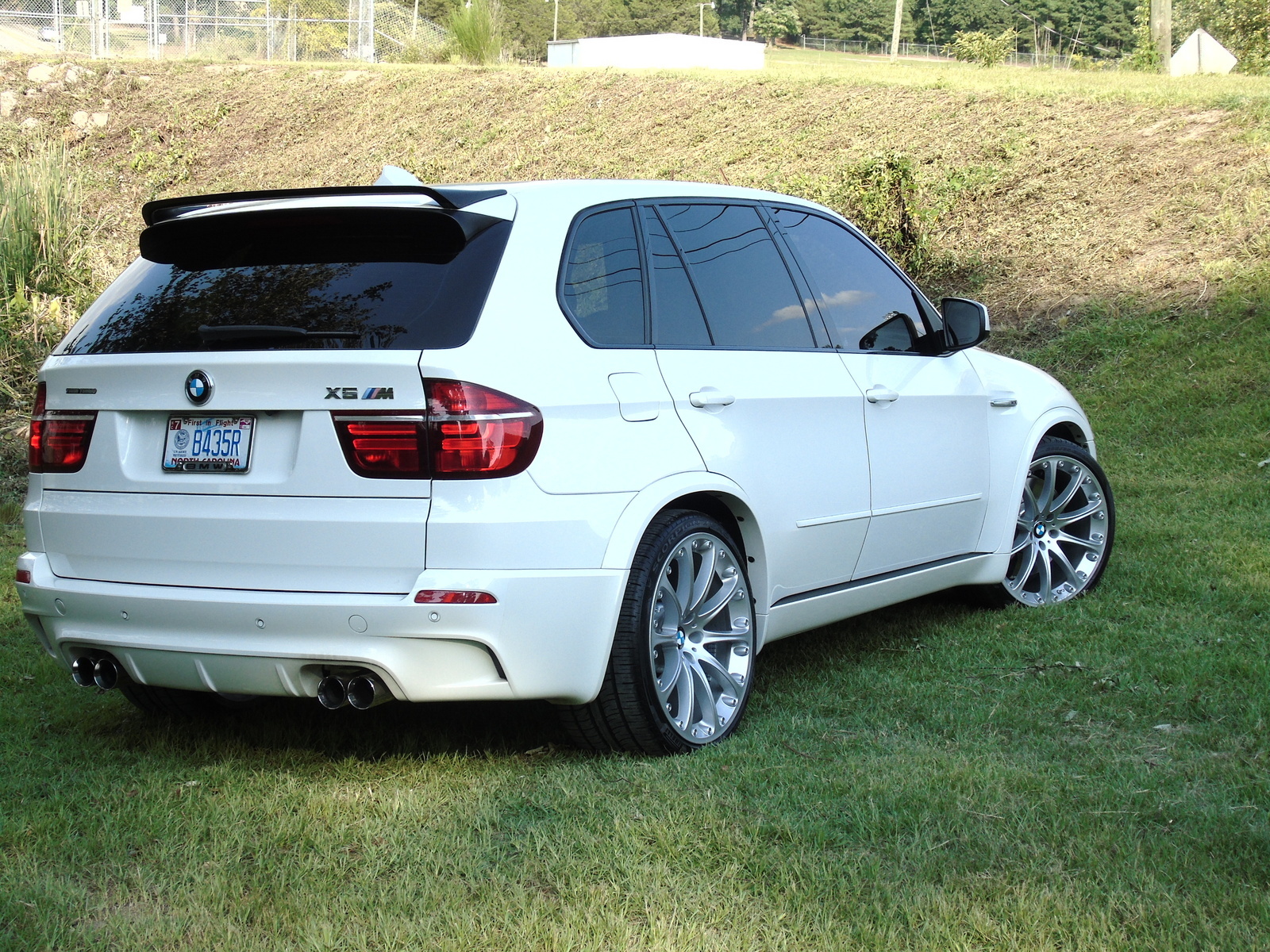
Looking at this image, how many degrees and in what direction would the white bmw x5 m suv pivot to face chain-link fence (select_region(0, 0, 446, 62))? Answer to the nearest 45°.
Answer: approximately 45° to its left

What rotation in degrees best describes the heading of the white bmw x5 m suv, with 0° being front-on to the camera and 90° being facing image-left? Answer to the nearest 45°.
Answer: approximately 225°

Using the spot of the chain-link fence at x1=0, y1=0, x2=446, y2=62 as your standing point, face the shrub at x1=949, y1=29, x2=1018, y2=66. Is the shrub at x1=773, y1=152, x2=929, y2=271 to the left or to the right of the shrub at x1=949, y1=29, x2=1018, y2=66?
right

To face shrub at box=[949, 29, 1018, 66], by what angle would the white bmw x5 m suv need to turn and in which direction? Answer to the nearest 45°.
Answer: approximately 45° to its left

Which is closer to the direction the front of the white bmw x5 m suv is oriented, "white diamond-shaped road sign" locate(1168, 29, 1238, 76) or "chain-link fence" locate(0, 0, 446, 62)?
the white diamond-shaped road sign

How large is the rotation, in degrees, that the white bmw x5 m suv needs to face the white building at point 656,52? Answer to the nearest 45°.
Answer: approximately 45° to its left

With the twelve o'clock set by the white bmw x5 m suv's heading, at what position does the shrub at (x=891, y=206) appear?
The shrub is roughly at 11 o'clock from the white bmw x5 m suv.
